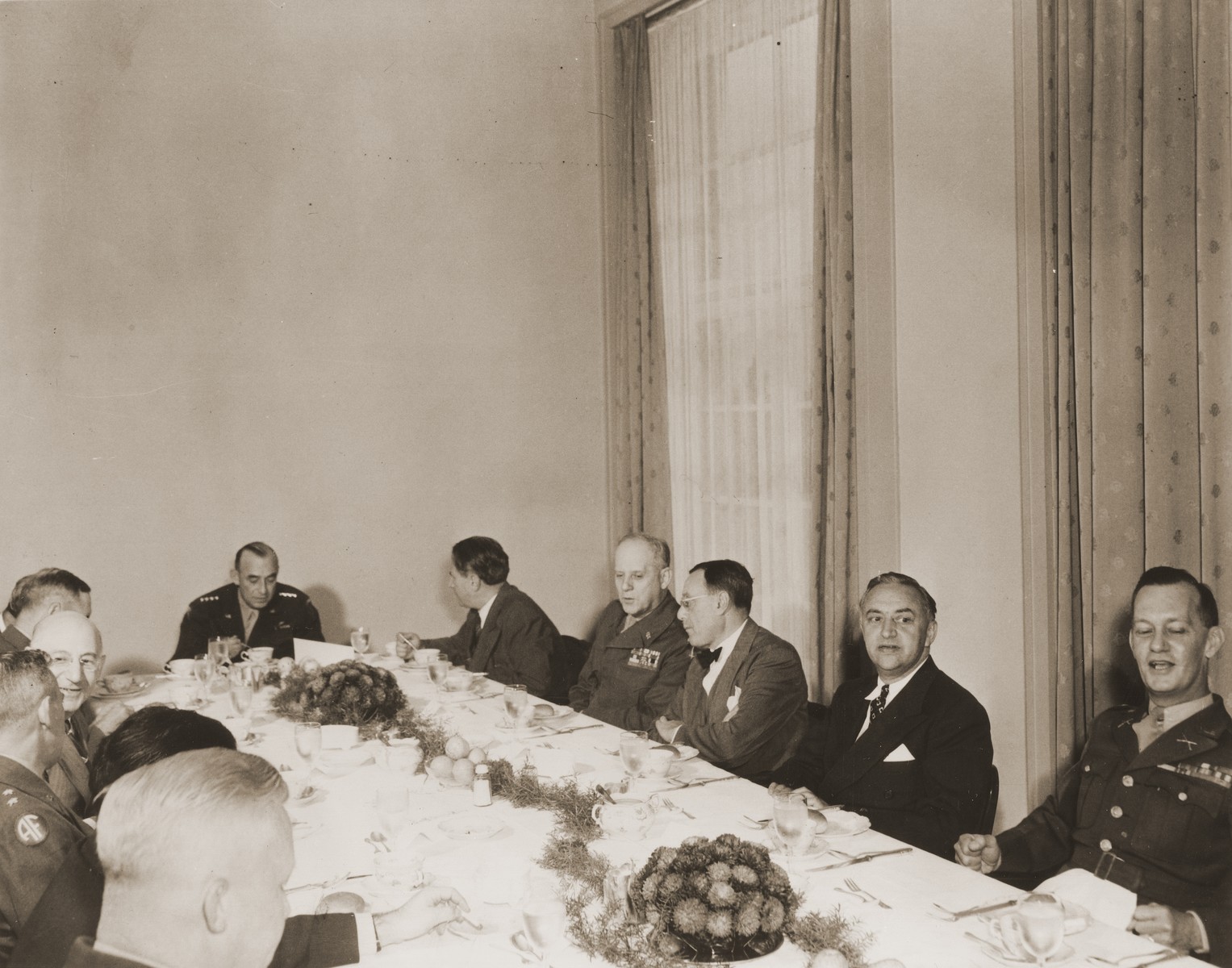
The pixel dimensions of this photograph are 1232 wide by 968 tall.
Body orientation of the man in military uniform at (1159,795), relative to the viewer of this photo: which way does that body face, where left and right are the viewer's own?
facing the viewer and to the left of the viewer

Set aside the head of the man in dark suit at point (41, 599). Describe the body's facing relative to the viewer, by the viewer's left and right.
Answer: facing to the right of the viewer

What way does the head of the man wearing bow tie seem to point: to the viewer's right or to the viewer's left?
to the viewer's left

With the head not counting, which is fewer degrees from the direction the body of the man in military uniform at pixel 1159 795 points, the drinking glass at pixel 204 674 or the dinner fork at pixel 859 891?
the dinner fork

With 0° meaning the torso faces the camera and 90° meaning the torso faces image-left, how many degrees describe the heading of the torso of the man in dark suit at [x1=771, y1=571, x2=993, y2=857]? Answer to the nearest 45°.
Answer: approximately 45°

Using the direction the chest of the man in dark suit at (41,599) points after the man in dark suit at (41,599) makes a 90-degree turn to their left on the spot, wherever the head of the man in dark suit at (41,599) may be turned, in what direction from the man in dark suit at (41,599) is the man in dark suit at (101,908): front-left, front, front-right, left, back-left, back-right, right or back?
back

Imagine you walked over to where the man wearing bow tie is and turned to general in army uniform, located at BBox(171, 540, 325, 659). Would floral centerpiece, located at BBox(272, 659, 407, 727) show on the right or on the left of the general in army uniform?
left

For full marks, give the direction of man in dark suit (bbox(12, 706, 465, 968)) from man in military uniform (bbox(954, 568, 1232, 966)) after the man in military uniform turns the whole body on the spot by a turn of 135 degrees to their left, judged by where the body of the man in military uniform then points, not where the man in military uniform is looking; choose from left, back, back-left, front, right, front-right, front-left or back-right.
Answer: back-right

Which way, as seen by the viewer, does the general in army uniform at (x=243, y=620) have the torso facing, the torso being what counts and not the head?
toward the camera

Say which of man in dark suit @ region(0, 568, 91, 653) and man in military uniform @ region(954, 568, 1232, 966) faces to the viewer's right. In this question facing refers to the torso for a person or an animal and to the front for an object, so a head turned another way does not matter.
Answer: the man in dark suit

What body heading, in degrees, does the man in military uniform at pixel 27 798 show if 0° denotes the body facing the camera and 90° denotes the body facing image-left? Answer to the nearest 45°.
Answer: approximately 225°

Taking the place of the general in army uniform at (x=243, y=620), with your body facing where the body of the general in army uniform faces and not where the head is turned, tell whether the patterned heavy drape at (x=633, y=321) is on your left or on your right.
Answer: on your left

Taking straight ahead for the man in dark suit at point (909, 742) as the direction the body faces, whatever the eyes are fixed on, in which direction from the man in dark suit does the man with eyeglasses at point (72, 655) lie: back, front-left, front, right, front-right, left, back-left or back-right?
front-right
